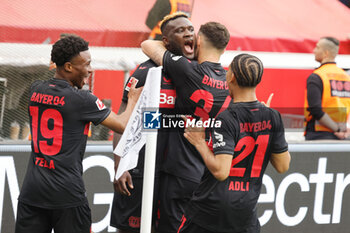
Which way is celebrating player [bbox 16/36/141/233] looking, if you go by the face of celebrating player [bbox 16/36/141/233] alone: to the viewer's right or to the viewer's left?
to the viewer's right

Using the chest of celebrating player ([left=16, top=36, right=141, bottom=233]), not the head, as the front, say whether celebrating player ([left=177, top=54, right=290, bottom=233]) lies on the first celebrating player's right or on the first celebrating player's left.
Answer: on the first celebrating player's right

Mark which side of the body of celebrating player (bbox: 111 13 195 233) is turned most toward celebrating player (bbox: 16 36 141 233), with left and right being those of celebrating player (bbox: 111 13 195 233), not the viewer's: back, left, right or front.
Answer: right

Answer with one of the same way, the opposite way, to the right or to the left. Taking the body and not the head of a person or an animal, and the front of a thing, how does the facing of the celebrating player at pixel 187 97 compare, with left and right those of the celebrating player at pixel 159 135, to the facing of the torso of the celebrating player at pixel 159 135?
the opposite way

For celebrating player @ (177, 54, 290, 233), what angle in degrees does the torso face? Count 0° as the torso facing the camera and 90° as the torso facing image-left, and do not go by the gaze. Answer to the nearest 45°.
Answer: approximately 135°

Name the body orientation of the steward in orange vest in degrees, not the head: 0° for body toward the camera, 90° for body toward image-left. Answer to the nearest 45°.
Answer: approximately 135°

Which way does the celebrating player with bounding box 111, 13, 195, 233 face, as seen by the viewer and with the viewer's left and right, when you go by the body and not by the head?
facing the viewer and to the right of the viewer

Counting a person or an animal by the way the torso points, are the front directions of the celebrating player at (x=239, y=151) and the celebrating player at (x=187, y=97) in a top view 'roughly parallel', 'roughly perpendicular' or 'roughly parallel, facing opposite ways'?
roughly parallel

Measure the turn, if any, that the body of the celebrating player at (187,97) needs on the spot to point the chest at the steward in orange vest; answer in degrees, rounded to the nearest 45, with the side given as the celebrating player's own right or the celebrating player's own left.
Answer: approximately 90° to the celebrating player's own right

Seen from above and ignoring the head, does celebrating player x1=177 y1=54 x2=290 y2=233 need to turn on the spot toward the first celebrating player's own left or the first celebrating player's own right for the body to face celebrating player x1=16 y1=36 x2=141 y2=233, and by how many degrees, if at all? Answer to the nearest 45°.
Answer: approximately 45° to the first celebrating player's own left

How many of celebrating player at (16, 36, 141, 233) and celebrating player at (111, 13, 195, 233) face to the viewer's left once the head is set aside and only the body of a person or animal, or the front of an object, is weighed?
0

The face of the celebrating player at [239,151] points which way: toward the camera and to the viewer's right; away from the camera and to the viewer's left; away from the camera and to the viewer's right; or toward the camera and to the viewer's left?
away from the camera and to the viewer's left
